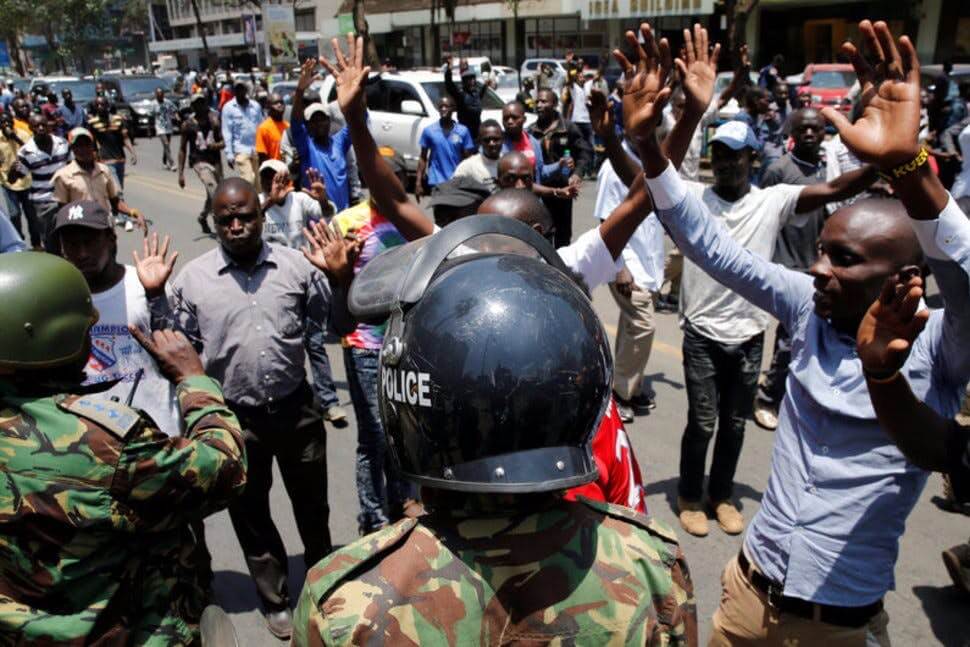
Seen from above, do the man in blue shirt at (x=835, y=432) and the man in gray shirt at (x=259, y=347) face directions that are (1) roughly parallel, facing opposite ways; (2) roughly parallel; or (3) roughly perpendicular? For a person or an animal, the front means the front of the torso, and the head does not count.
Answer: roughly perpendicular

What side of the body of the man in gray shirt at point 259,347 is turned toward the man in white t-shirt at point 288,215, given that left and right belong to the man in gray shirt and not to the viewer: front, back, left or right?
back

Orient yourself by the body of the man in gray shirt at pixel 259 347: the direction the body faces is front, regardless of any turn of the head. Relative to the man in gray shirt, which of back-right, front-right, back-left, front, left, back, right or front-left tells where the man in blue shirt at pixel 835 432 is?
front-left

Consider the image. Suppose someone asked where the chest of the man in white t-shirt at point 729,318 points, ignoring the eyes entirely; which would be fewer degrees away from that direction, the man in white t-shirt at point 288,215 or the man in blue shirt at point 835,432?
the man in blue shirt

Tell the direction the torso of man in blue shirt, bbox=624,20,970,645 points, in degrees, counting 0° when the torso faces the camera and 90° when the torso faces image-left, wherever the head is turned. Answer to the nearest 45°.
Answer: approximately 45°

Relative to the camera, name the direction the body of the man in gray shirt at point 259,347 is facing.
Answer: toward the camera

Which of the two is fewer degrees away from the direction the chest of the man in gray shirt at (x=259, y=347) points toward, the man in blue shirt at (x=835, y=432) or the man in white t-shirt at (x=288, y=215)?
the man in blue shirt

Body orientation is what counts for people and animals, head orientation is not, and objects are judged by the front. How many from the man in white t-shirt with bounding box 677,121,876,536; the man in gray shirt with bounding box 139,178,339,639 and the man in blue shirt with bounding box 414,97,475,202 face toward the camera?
3

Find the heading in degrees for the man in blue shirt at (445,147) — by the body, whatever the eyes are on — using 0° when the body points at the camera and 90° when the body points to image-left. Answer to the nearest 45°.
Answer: approximately 0°

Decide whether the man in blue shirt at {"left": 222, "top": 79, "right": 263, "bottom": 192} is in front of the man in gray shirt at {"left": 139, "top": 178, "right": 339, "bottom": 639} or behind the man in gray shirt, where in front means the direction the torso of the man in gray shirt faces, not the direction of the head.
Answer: behind

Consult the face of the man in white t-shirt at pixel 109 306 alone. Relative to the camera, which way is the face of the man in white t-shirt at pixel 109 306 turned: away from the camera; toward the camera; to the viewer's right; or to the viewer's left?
toward the camera

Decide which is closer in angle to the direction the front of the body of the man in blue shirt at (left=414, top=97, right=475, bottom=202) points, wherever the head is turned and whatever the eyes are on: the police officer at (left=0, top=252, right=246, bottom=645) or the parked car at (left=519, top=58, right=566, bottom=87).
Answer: the police officer

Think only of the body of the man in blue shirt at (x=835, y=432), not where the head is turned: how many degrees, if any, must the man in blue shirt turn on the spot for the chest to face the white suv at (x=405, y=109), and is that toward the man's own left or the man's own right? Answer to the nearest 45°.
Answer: approximately 90° to the man's own right

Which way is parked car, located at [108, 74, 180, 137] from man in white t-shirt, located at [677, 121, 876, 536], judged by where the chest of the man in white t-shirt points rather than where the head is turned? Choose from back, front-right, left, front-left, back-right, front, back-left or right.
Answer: back-right
